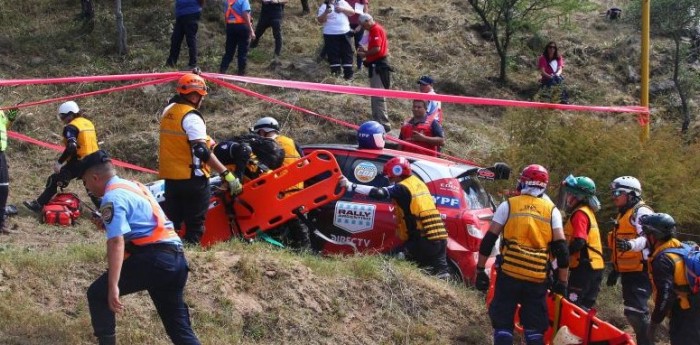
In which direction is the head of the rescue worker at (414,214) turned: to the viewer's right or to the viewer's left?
to the viewer's left

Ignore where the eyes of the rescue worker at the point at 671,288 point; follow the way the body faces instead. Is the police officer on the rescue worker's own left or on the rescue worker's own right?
on the rescue worker's own left

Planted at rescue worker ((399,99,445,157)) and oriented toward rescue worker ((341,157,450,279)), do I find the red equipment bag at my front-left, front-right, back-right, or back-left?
front-right

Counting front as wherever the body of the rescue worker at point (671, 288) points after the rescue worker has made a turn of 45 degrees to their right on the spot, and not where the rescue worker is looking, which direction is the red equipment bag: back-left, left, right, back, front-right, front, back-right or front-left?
front-left

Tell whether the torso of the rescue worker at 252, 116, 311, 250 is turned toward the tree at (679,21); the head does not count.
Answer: no

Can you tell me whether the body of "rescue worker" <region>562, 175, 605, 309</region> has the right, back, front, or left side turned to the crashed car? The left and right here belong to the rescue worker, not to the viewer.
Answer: front

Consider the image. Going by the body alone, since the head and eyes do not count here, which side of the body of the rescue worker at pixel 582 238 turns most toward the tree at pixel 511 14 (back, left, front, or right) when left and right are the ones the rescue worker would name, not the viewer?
right

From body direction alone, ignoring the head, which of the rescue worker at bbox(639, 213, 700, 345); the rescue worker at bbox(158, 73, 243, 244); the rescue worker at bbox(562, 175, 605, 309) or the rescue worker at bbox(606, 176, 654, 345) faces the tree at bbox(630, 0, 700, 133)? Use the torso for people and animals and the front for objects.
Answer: the rescue worker at bbox(158, 73, 243, 244)

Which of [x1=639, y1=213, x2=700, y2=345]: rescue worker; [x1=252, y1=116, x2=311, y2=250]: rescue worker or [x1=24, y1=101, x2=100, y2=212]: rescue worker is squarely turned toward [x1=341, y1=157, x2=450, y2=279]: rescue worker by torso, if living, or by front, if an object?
[x1=639, y1=213, x2=700, y2=345]: rescue worker

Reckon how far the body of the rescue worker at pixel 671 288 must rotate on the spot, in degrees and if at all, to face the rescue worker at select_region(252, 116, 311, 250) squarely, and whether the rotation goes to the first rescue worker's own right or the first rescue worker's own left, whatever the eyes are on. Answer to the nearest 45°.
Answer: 0° — they already face them

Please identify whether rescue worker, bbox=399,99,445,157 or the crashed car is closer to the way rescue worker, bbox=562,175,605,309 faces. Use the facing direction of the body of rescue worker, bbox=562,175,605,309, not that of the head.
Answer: the crashed car

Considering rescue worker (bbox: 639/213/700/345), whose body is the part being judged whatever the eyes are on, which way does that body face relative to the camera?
to the viewer's left

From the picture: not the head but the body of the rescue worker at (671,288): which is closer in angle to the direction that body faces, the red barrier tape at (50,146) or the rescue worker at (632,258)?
the red barrier tape

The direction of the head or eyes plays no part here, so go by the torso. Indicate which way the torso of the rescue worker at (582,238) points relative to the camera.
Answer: to the viewer's left

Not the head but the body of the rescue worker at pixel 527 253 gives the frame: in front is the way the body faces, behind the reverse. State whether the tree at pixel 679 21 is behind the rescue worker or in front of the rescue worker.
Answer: in front

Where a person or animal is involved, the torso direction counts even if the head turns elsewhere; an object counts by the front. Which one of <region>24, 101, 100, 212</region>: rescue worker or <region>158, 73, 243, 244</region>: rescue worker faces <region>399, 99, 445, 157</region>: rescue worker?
<region>158, 73, 243, 244</region>: rescue worker
